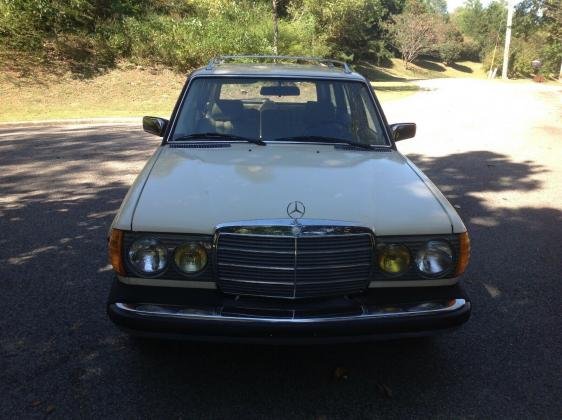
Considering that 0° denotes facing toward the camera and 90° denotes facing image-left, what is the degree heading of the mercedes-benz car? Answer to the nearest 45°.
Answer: approximately 0°
